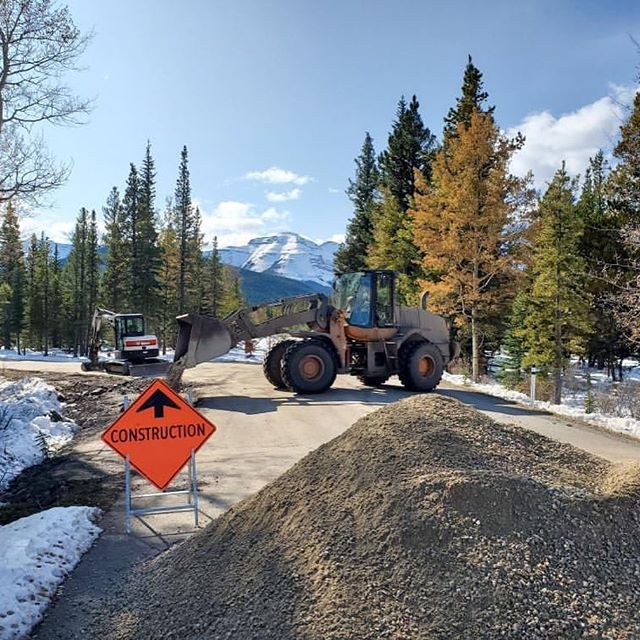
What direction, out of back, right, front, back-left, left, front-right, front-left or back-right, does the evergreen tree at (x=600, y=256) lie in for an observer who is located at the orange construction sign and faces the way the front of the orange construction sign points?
back-left

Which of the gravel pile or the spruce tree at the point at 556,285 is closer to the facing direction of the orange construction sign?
the gravel pile

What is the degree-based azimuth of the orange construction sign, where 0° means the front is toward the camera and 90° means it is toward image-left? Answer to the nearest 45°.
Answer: approximately 0°

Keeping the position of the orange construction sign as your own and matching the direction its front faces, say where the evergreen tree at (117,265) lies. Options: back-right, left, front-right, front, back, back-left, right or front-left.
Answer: back

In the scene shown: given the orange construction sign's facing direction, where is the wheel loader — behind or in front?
behind

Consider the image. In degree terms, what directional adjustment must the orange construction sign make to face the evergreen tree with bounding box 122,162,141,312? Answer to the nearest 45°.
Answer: approximately 180°

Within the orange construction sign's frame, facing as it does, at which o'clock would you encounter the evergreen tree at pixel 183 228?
The evergreen tree is roughly at 6 o'clock from the orange construction sign.

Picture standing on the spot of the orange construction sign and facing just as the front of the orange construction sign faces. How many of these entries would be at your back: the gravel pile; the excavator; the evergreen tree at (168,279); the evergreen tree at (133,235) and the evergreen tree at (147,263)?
4

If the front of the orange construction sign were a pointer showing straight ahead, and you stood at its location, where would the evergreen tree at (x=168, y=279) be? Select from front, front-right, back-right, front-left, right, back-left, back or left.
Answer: back

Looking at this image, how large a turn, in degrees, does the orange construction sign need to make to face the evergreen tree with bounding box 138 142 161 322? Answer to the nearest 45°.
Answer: approximately 180°

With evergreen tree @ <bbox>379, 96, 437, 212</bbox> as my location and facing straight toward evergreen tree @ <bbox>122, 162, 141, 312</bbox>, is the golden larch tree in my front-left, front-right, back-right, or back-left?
back-left

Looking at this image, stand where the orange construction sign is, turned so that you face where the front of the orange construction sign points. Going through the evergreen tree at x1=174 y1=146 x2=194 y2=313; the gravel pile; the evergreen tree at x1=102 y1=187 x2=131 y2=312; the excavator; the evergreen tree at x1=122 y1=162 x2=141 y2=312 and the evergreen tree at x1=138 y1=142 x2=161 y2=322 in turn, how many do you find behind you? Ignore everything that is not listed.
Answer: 5
